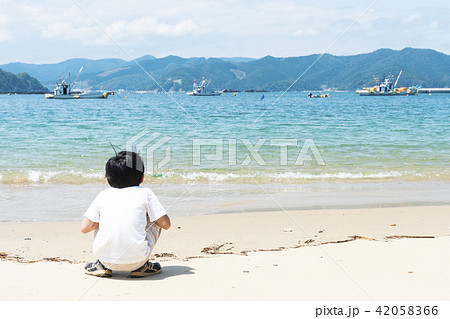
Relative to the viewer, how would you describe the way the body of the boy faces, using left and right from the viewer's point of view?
facing away from the viewer

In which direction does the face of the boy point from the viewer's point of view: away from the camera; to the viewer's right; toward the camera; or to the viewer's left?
away from the camera
